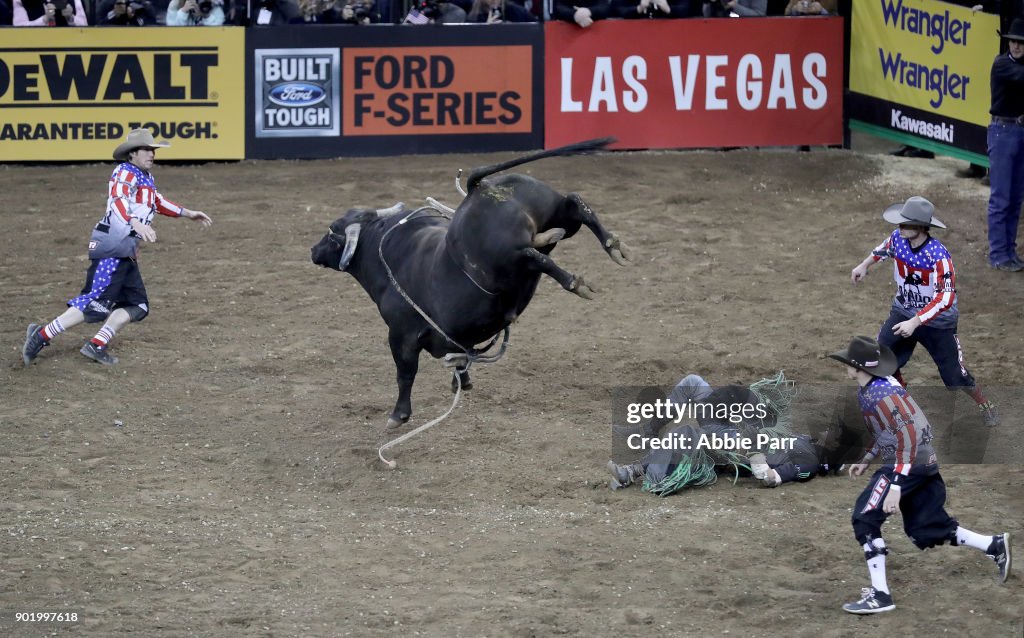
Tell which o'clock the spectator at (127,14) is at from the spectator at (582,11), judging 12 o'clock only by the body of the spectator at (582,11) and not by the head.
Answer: the spectator at (127,14) is roughly at 3 o'clock from the spectator at (582,11).

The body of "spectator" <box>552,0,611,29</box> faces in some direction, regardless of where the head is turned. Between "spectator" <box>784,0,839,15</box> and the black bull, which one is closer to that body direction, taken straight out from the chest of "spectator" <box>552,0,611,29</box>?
the black bull

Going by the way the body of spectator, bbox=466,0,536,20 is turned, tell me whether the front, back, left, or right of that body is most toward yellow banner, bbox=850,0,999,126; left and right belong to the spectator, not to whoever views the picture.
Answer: left

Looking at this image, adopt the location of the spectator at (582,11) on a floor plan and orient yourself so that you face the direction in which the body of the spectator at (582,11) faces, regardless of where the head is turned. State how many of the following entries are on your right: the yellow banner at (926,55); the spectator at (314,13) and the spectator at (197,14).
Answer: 2

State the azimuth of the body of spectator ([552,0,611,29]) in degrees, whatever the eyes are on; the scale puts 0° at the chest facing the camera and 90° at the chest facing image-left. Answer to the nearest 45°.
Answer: approximately 0°

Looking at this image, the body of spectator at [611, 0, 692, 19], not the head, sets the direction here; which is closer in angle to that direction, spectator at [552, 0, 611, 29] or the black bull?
the black bull
